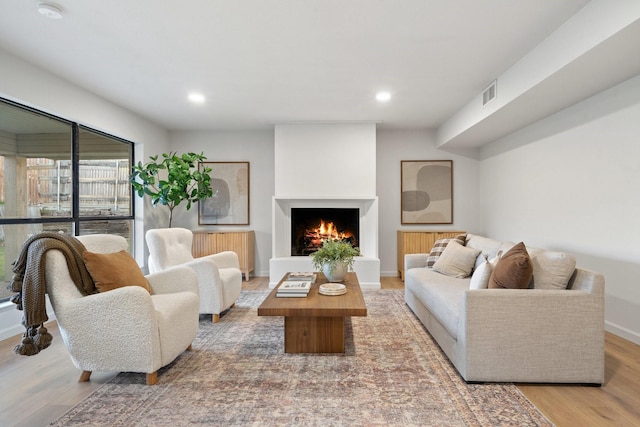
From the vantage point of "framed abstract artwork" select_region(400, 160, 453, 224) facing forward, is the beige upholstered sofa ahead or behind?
ahead

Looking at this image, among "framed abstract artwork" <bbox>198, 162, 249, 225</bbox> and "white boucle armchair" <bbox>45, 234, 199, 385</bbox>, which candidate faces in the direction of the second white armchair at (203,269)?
the framed abstract artwork

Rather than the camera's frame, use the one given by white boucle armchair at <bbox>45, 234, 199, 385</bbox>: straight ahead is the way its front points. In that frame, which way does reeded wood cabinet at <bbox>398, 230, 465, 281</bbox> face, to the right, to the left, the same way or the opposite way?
to the right

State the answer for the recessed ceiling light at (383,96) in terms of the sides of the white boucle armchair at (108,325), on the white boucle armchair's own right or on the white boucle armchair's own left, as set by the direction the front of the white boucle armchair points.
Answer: on the white boucle armchair's own left

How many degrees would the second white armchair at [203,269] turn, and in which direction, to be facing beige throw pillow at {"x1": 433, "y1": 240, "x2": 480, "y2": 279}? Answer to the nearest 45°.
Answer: approximately 45° to its left

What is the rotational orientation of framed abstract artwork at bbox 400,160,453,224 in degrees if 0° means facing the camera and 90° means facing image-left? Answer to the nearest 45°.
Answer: approximately 0°

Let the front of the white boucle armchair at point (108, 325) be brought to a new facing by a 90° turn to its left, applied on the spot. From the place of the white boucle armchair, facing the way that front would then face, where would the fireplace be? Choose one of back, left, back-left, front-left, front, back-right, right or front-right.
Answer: front

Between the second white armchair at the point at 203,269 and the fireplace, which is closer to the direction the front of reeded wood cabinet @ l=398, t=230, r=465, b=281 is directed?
the second white armchair

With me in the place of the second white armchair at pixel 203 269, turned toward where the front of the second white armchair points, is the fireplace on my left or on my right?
on my left

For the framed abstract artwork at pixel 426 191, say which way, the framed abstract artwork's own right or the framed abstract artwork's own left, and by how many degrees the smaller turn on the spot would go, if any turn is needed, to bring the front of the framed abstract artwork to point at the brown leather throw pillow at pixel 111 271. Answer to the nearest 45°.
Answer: approximately 45° to the framed abstract artwork's own right

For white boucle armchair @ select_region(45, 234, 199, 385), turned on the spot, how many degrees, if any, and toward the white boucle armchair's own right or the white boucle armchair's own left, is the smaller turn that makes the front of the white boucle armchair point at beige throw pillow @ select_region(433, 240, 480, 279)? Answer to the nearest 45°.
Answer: approximately 45° to the white boucle armchair's own left
